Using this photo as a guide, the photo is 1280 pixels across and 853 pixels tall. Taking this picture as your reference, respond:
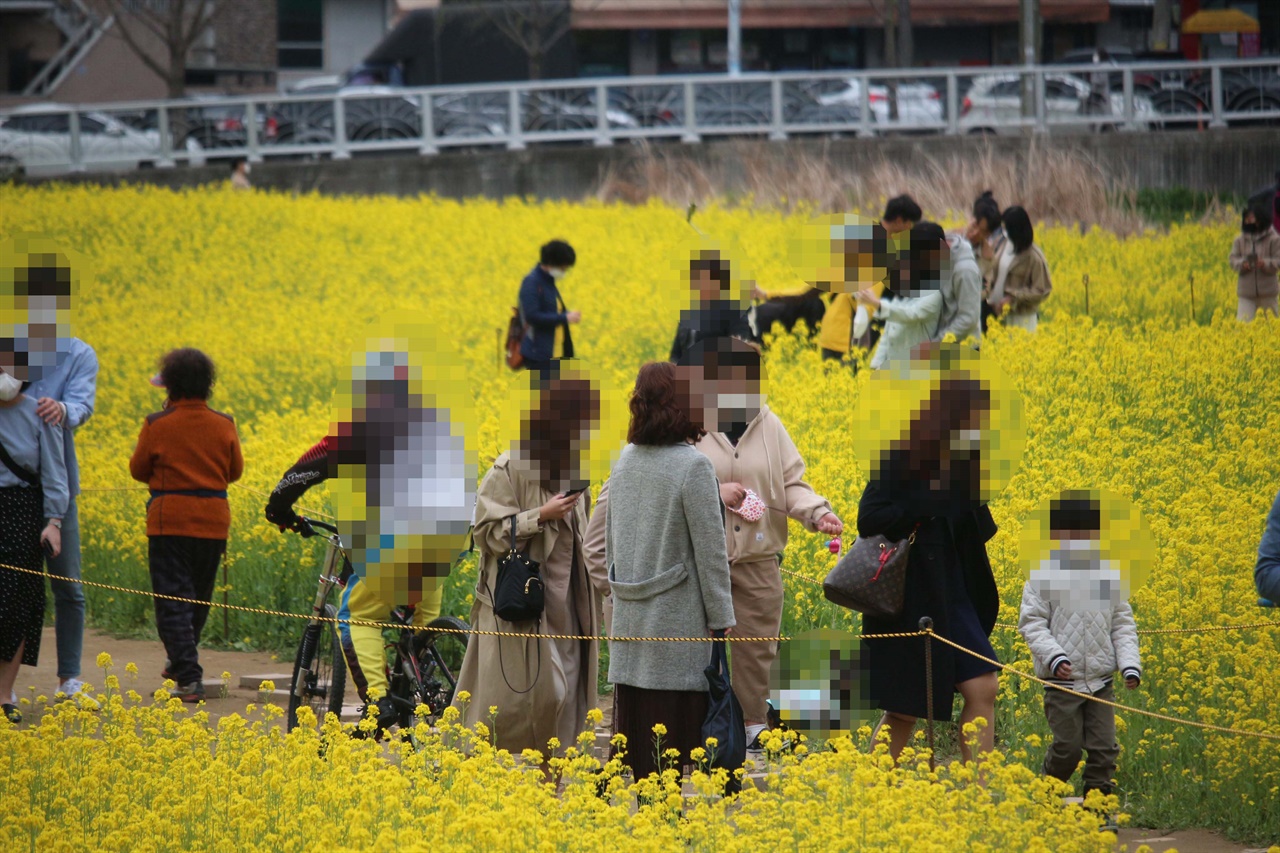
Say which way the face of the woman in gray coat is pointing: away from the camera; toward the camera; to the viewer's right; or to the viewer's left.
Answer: away from the camera

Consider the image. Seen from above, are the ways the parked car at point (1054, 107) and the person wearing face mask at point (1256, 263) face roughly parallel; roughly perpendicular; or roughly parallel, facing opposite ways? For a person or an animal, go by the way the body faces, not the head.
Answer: roughly perpendicular

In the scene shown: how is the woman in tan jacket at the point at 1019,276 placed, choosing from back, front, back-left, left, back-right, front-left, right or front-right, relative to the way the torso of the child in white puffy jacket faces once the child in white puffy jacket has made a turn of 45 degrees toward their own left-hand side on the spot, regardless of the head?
back-left

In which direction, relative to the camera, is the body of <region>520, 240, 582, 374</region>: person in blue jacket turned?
to the viewer's right
